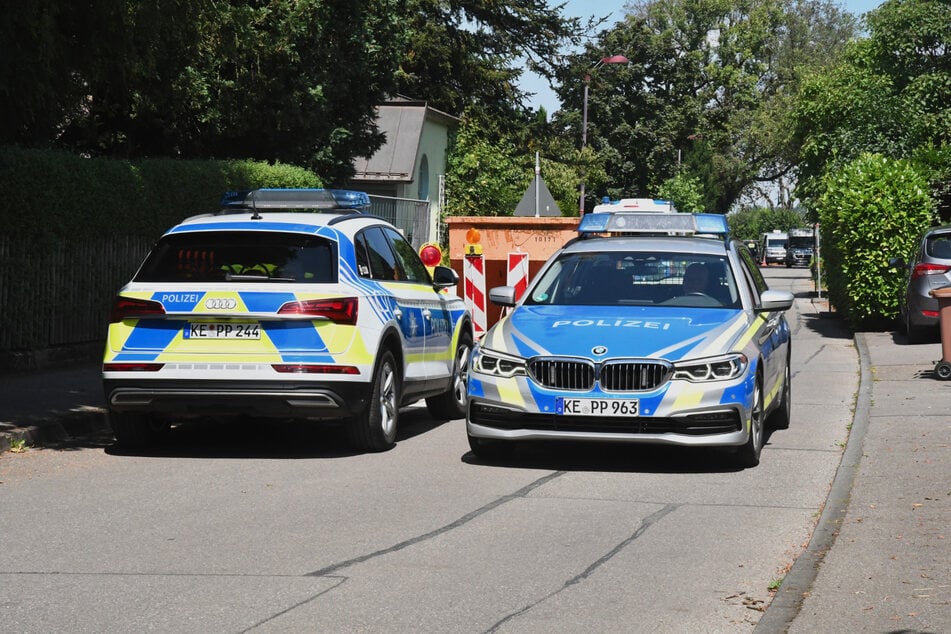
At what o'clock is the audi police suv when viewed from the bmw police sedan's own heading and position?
The audi police suv is roughly at 3 o'clock from the bmw police sedan.

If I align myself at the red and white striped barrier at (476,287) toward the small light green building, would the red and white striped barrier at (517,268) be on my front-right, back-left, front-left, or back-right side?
front-right

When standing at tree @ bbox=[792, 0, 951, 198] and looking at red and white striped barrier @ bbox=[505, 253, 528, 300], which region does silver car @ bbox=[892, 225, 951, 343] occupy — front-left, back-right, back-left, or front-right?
front-left

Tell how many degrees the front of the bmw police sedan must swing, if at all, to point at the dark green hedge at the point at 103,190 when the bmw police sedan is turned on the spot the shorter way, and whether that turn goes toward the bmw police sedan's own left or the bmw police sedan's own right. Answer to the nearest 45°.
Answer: approximately 135° to the bmw police sedan's own right

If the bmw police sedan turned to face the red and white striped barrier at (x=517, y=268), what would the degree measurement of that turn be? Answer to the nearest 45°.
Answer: approximately 180°

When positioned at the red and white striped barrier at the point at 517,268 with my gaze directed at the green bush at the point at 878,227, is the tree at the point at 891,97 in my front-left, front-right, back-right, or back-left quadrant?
front-left

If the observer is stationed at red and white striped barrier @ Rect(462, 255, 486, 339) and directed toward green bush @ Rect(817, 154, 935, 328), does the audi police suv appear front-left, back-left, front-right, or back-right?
back-right

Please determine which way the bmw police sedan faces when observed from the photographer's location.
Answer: facing the viewer

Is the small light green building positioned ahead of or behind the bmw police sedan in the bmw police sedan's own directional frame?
behind

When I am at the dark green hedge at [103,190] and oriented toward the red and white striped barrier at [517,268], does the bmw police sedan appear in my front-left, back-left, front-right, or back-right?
front-right
